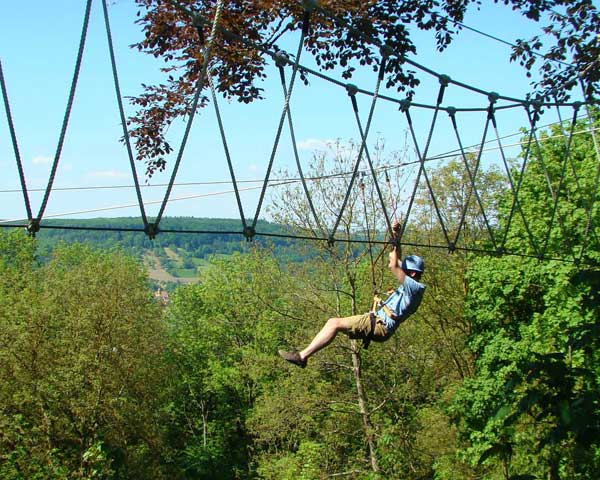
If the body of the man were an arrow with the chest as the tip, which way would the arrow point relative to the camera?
to the viewer's left

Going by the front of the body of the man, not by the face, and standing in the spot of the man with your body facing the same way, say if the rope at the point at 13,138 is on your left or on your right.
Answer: on your left
